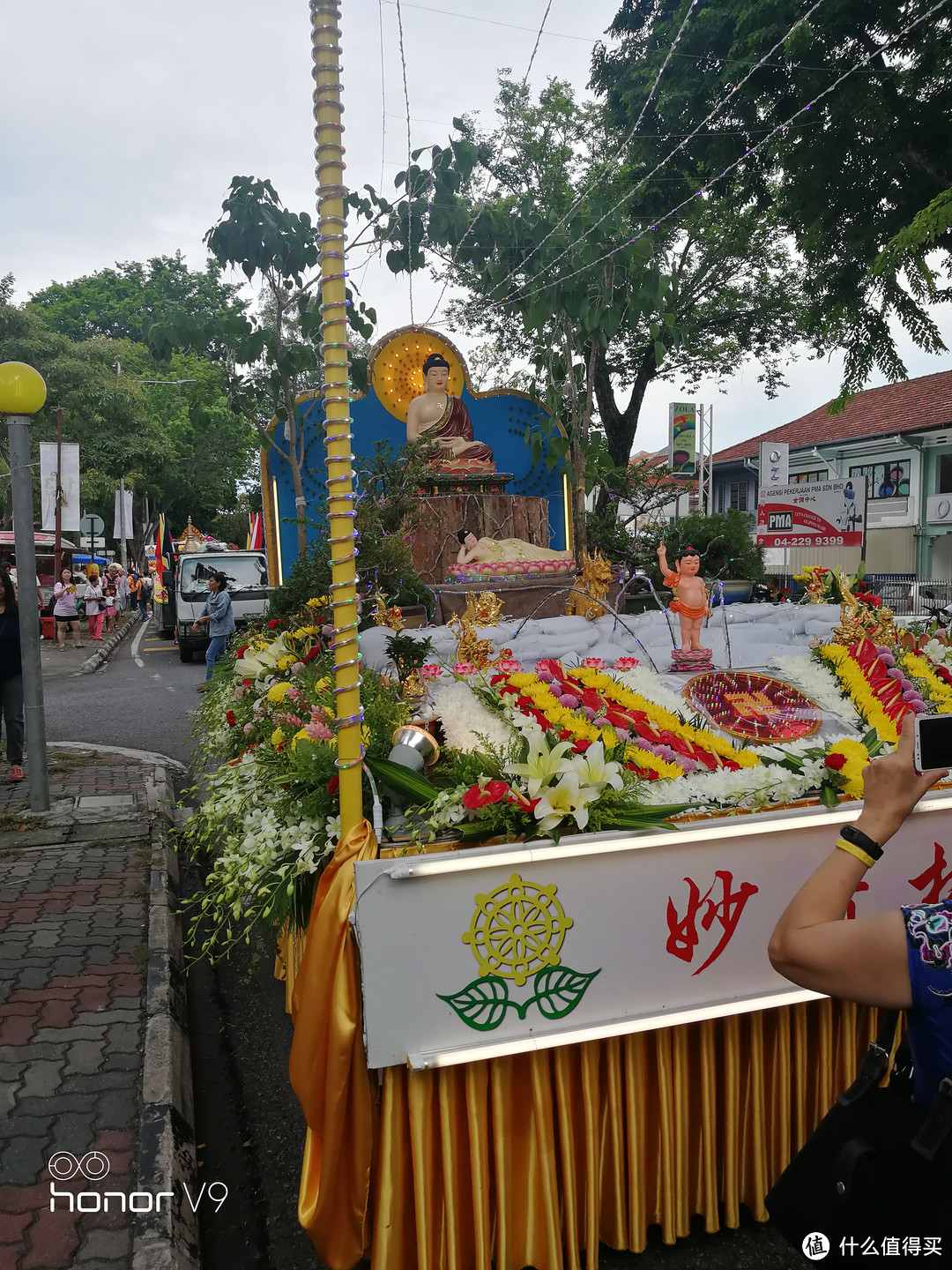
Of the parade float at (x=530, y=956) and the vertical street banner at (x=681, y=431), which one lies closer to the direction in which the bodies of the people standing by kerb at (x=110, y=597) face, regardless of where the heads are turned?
the parade float

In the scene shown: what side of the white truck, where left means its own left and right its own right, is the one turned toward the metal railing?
left

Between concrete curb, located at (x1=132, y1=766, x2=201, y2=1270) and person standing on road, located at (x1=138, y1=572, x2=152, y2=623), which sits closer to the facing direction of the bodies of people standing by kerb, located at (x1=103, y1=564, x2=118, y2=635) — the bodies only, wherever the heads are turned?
the concrete curb

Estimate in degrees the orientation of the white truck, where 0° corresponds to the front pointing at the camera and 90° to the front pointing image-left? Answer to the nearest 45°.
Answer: approximately 0°

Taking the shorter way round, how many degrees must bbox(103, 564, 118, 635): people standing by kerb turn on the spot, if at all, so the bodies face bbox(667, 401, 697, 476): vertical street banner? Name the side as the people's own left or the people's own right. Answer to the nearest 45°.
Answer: approximately 45° to the people's own left

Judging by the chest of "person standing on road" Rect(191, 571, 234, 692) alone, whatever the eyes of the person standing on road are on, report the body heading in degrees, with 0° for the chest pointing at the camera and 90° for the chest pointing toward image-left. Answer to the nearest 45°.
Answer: approximately 90°

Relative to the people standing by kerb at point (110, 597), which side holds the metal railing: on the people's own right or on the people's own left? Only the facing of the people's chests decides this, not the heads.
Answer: on the people's own left
